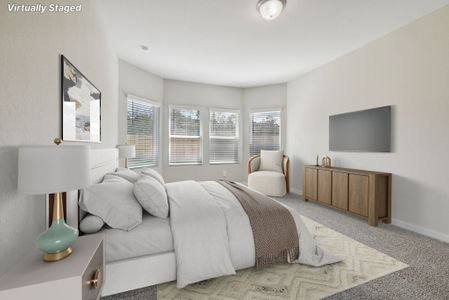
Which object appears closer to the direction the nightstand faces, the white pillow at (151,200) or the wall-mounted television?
the wall-mounted television

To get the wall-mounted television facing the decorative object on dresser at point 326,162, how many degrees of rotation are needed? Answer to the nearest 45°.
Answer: approximately 90° to its right

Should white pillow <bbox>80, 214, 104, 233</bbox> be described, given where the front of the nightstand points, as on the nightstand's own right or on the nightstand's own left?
on the nightstand's own left

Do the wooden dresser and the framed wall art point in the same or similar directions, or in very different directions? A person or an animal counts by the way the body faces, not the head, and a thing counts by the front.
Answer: very different directions

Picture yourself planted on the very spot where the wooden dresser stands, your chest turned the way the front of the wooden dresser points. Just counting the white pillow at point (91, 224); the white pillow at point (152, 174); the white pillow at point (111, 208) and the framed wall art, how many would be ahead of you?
4

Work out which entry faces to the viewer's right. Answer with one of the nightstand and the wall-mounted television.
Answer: the nightstand

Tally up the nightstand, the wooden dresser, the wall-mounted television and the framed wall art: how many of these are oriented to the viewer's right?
2

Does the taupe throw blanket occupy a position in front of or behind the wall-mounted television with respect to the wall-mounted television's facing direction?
in front

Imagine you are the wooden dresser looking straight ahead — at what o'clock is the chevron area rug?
The chevron area rug is roughly at 11 o'clock from the wooden dresser.

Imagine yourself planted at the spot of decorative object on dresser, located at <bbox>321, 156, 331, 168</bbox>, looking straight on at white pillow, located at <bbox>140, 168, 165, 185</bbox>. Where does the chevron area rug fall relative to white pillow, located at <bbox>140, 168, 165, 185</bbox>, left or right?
left

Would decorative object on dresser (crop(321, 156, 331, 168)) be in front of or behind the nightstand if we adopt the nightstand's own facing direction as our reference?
in front

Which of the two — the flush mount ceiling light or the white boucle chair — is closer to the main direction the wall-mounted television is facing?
the flush mount ceiling light

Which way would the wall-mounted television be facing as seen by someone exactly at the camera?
facing the viewer and to the left of the viewer

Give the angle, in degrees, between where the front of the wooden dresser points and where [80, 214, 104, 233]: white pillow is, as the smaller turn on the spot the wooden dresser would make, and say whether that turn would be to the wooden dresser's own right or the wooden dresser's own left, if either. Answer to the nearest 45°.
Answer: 0° — it already faces it

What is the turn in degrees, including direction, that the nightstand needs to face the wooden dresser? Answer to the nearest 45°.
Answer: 0° — it already faces it

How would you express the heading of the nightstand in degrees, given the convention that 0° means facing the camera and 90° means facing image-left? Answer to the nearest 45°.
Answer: approximately 270°
